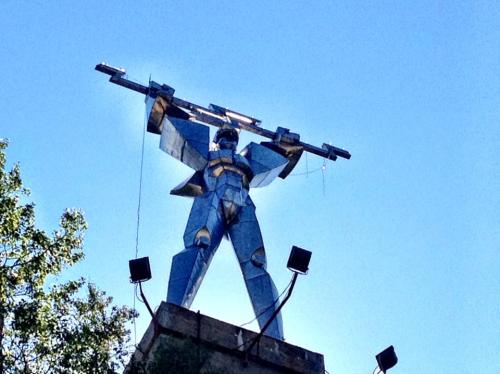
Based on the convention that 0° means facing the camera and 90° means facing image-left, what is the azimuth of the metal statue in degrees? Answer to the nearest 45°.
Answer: approximately 0°

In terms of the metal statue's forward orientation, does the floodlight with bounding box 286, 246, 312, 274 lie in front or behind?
in front

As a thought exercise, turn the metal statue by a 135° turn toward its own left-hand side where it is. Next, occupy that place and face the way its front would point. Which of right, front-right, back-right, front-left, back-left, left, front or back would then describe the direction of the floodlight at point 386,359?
right
